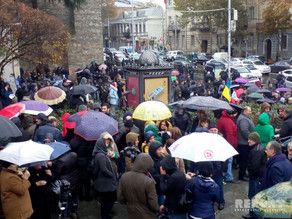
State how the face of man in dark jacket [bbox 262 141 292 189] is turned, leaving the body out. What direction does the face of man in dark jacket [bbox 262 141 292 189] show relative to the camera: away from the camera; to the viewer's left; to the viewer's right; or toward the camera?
to the viewer's left

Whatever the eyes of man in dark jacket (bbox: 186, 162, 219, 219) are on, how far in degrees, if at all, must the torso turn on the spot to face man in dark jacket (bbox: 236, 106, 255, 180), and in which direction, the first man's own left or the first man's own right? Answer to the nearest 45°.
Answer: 0° — they already face them

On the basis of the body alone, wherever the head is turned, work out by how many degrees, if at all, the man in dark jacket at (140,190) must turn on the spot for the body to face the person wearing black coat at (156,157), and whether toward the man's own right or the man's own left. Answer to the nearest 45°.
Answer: approximately 45° to the man's own left

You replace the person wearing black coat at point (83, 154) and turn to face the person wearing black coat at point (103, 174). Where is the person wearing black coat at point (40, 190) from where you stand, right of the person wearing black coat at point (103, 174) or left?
right

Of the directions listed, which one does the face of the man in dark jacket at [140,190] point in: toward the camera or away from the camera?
away from the camera

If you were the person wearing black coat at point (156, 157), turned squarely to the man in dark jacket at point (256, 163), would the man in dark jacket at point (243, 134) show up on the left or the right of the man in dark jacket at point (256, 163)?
left

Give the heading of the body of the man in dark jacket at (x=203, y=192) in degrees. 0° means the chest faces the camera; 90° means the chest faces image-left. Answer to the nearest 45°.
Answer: approximately 180°

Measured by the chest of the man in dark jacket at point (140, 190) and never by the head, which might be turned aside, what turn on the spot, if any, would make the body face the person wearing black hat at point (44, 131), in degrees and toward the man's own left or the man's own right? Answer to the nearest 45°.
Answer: approximately 90° to the man's own left

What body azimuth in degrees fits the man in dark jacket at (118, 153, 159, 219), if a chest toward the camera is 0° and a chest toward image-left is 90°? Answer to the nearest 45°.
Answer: approximately 225°

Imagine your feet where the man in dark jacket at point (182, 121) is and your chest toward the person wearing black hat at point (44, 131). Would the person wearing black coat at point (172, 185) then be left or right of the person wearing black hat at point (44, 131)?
left

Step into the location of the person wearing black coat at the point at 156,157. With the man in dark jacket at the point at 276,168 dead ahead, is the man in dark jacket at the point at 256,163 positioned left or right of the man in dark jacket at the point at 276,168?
left
